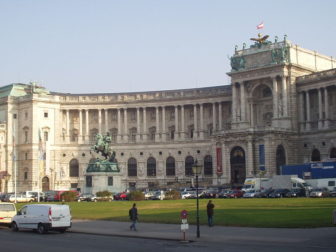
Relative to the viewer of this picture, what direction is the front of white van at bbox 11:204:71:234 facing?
facing away from the viewer and to the left of the viewer

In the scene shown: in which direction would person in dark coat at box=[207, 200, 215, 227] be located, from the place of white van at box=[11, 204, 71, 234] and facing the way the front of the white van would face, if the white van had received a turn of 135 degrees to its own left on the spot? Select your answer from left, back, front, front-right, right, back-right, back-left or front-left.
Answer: left
